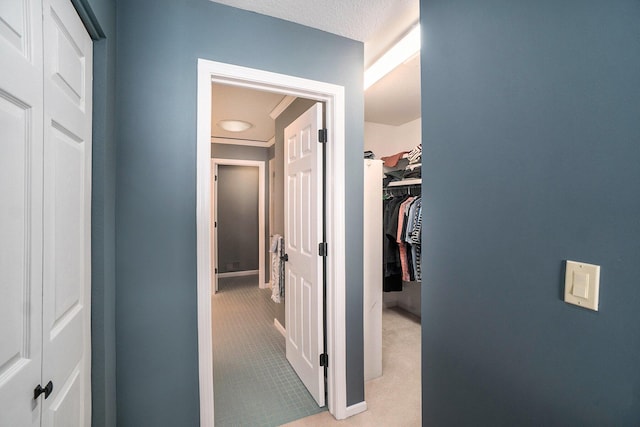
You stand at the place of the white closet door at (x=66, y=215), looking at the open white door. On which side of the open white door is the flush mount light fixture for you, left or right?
left

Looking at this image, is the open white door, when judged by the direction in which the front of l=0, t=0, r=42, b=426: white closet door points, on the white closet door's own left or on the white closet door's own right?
on the white closet door's own left

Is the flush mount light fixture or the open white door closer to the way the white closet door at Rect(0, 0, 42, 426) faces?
the open white door

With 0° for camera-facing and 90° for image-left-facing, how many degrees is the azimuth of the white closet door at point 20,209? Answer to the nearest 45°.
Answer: approximately 315°

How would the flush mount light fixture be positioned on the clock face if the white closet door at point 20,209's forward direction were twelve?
The flush mount light fixture is roughly at 9 o'clock from the white closet door.
